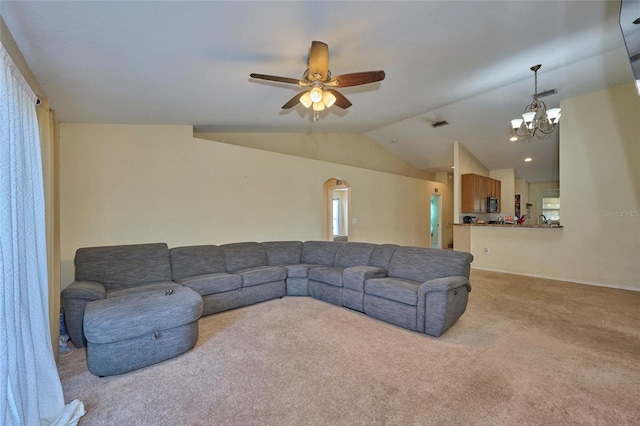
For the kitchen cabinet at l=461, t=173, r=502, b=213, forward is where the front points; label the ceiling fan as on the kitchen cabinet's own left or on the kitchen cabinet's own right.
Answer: on the kitchen cabinet's own right

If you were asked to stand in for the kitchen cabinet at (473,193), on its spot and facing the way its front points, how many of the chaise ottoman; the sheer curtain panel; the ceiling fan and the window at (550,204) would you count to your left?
1

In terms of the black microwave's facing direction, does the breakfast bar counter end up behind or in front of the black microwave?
in front

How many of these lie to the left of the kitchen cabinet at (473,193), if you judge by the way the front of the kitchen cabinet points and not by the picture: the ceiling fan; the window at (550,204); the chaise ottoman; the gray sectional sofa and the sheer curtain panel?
1

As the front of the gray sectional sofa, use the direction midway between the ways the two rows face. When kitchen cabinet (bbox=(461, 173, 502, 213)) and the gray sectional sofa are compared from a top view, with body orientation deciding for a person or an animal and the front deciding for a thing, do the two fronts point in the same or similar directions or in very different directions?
same or similar directions

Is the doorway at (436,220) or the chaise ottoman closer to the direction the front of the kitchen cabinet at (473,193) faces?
the chaise ottoman

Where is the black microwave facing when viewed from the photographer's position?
facing the viewer and to the right of the viewer

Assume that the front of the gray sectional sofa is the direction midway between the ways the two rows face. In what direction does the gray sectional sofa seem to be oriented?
toward the camera

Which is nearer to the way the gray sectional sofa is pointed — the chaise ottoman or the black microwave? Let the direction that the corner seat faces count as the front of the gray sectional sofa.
the chaise ottoman
